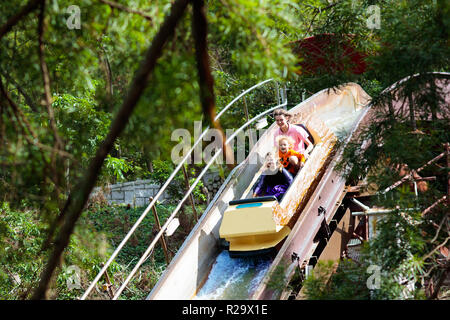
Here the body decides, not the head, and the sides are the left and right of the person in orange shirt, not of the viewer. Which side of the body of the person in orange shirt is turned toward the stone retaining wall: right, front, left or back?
right

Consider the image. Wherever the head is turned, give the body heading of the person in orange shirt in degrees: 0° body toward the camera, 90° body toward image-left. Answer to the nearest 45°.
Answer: approximately 45°
